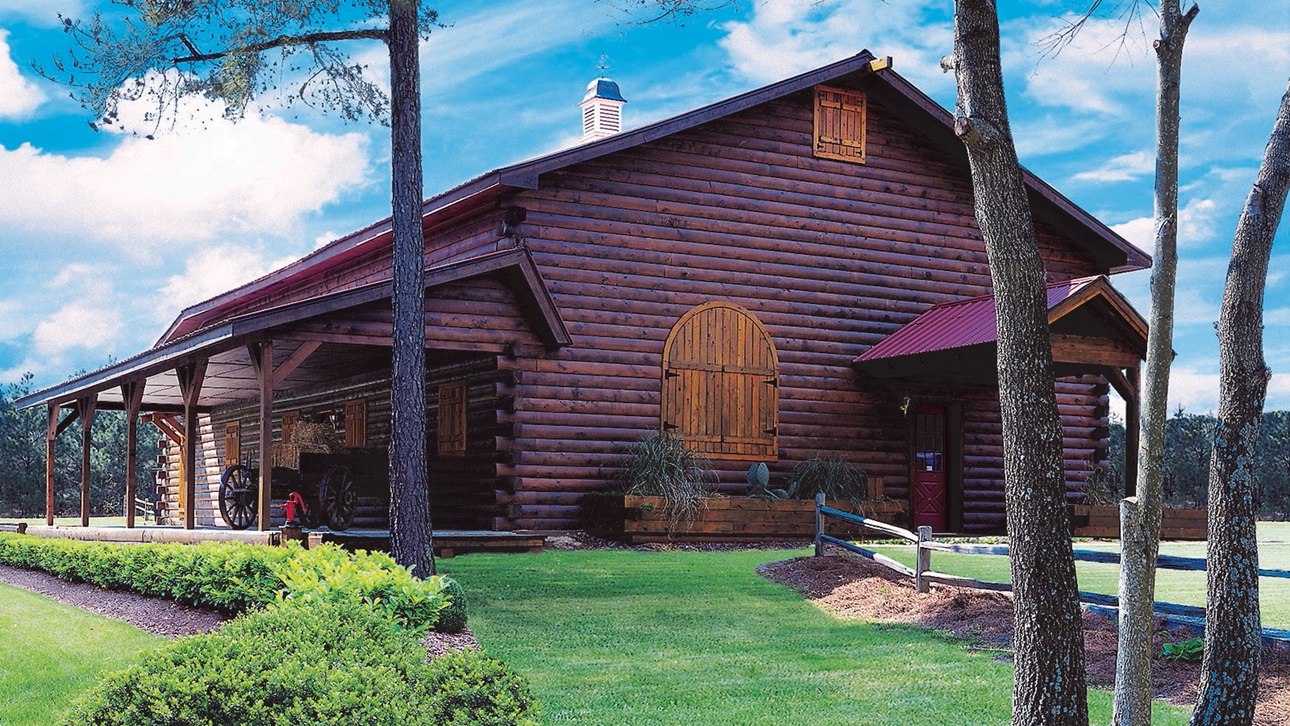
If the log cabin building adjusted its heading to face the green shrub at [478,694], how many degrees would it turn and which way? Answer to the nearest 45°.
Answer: approximately 45° to its right

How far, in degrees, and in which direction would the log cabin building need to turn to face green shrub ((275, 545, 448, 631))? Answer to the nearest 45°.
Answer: approximately 45° to its right

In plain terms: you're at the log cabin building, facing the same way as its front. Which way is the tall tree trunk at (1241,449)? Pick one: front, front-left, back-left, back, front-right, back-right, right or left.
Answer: front-right

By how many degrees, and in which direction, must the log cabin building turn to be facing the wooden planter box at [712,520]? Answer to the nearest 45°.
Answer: approximately 45° to its right

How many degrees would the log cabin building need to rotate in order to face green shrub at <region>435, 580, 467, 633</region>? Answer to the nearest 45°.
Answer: approximately 45° to its right

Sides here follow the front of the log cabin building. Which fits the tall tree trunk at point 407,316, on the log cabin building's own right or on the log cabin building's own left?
on the log cabin building's own right

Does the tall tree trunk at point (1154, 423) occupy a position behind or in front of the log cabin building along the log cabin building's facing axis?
in front

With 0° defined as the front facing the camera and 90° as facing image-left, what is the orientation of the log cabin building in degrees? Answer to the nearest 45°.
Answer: approximately 315°
